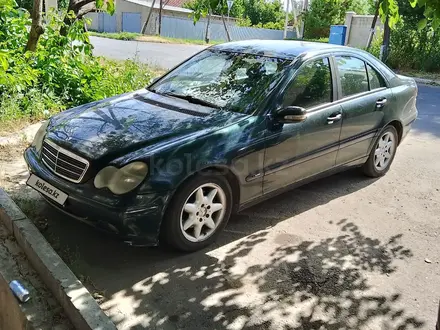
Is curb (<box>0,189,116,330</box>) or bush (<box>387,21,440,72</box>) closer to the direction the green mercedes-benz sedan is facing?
the curb

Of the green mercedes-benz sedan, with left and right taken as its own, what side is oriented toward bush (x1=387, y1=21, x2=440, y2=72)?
back

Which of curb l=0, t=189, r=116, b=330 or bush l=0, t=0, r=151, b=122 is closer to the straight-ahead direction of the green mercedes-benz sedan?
the curb

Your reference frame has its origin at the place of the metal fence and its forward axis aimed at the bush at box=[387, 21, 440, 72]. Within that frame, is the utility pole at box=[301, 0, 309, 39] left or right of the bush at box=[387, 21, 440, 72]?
left

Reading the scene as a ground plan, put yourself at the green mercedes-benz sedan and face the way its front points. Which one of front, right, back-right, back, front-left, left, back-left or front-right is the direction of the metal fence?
back-right

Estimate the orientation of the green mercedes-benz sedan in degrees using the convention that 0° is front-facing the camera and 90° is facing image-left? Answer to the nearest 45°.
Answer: approximately 45°

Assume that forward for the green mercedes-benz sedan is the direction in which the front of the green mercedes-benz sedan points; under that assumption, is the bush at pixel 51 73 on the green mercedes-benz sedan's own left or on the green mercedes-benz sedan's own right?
on the green mercedes-benz sedan's own right

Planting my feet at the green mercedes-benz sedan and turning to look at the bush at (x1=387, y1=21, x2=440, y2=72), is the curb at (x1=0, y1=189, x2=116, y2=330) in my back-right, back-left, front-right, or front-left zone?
back-left

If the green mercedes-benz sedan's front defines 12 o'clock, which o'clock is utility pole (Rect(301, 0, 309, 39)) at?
The utility pole is roughly at 5 o'clock from the green mercedes-benz sedan.

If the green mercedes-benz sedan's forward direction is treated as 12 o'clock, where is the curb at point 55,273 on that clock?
The curb is roughly at 12 o'clock from the green mercedes-benz sedan.
